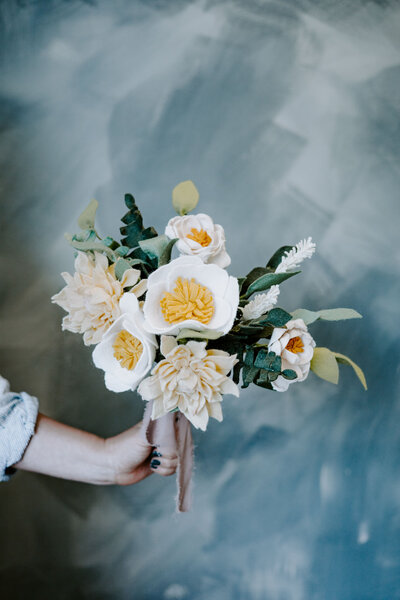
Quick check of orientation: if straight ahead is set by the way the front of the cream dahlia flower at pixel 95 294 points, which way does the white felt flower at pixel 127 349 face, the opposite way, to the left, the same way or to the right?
the same way

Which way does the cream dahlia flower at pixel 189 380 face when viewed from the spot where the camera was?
facing the viewer

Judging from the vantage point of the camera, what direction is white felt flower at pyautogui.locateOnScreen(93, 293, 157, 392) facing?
facing the viewer and to the left of the viewer

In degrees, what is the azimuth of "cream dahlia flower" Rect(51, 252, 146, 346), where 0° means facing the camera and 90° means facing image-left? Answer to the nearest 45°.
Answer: approximately 45°

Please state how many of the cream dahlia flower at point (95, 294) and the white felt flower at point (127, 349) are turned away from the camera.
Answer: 0

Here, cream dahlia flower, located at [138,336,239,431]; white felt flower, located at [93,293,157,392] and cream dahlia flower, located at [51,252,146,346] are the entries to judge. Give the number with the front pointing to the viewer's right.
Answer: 0
